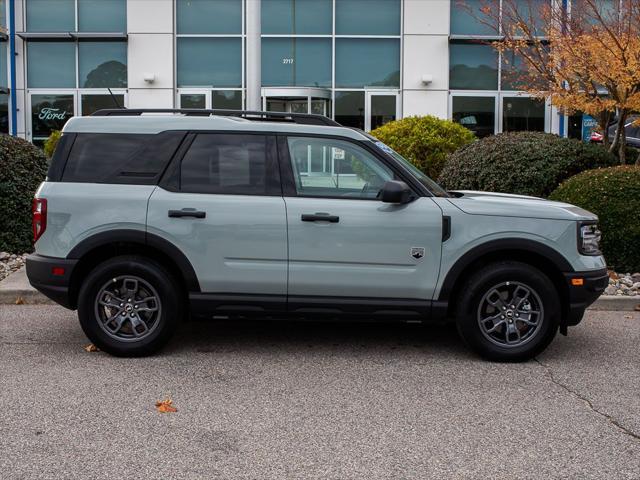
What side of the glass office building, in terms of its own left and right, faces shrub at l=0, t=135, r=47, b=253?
front

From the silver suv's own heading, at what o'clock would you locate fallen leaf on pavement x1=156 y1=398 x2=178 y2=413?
The fallen leaf on pavement is roughly at 4 o'clock from the silver suv.

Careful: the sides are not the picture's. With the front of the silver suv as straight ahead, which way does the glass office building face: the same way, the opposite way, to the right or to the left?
to the right

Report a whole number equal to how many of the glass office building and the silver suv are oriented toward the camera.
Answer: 1

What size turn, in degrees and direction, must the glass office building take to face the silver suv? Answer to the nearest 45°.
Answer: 0° — it already faces it

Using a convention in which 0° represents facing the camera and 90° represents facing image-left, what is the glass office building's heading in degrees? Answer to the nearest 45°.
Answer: approximately 0°

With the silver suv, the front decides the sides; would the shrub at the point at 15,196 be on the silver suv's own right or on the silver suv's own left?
on the silver suv's own left

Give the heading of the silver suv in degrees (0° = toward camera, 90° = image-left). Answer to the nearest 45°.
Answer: approximately 270°

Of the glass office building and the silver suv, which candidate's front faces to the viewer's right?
the silver suv

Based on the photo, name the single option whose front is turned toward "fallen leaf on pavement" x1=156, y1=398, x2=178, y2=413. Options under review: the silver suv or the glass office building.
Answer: the glass office building

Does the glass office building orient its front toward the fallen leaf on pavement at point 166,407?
yes

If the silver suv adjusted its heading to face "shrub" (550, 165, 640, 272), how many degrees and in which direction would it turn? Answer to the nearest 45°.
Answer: approximately 45° to its left

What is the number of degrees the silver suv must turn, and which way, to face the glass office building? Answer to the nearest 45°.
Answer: approximately 90° to its left
